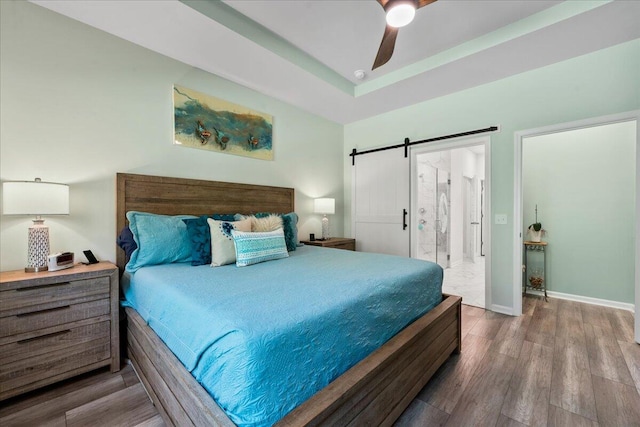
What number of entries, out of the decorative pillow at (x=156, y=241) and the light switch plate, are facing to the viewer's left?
0

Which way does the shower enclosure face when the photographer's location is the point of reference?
facing the viewer and to the left of the viewer

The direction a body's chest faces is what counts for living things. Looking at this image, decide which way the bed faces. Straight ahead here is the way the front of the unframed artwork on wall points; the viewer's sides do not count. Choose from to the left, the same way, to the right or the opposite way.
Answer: the same way

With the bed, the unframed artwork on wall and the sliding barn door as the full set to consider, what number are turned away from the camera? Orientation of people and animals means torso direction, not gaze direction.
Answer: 0

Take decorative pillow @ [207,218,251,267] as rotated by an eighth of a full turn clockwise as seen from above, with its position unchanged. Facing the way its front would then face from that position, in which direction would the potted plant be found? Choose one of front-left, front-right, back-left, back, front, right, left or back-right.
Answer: left

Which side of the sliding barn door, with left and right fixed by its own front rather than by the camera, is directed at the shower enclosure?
back

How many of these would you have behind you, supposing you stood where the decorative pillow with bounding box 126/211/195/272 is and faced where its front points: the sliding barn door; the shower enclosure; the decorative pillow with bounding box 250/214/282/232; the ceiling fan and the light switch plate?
0

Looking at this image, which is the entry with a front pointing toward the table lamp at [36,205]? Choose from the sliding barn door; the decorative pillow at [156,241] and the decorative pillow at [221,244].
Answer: the sliding barn door

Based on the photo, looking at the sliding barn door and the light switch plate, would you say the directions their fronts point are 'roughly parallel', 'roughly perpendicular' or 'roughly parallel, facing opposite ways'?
roughly parallel

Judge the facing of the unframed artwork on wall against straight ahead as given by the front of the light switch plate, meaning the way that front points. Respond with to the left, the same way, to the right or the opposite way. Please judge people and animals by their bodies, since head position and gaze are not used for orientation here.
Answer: to the left

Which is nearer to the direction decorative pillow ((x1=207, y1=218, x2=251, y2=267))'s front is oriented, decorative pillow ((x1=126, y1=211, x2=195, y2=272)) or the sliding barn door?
the sliding barn door

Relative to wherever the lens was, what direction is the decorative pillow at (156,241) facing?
facing the viewer and to the right of the viewer

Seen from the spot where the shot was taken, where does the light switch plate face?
facing the viewer

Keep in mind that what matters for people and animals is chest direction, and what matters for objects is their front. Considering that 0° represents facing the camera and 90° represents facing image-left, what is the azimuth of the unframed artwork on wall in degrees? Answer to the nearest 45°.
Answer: approximately 315°

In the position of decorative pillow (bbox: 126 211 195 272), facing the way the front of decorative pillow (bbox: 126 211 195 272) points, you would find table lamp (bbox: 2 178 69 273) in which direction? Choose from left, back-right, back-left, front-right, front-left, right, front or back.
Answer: back-right
